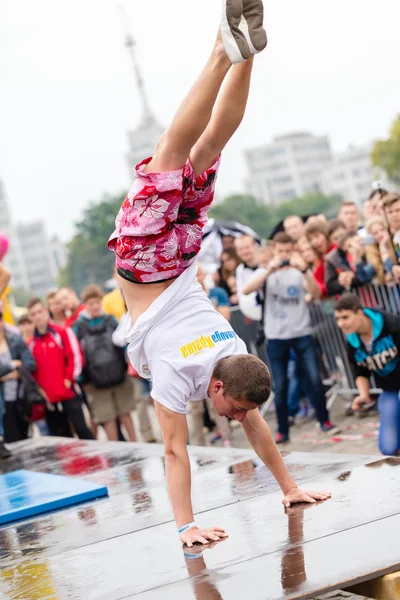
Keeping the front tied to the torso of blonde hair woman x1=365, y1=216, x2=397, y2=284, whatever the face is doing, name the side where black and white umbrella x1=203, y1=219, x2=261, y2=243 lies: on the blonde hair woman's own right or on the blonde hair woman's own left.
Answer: on the blonde hair woman's own right

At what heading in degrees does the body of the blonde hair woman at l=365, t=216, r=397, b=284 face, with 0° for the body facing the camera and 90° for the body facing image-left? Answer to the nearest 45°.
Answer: approximately 45°

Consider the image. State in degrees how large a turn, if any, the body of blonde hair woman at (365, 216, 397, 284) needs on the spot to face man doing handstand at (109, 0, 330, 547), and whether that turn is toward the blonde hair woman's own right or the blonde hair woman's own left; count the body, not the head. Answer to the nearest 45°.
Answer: approximately 45° to the blonde hair woman's own left

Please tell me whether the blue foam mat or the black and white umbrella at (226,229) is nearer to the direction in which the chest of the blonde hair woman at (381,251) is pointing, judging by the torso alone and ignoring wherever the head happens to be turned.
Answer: the blue foam mat

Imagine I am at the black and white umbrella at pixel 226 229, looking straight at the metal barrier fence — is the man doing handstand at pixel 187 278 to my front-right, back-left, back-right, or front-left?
front-right

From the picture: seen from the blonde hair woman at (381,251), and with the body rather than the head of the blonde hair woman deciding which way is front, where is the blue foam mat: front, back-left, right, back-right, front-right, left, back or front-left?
front
